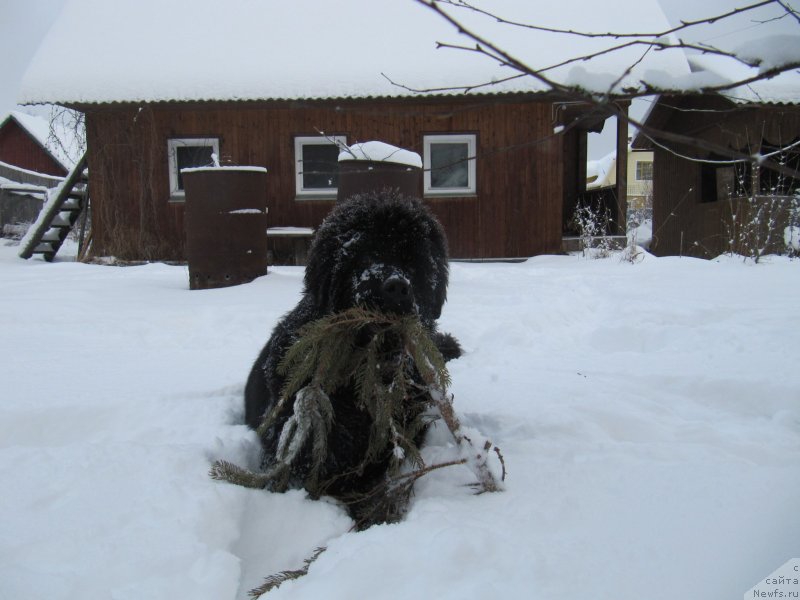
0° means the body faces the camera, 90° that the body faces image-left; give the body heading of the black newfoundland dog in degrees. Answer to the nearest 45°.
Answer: approximately 0°

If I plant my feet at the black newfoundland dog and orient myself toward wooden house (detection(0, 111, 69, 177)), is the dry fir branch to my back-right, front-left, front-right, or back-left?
back-left

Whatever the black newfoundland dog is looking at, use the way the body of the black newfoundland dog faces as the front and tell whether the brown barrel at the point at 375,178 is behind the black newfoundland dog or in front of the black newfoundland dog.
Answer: behind

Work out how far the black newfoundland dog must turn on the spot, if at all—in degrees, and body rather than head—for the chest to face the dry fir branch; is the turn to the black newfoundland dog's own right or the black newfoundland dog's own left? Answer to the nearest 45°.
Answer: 0° — it already faces it

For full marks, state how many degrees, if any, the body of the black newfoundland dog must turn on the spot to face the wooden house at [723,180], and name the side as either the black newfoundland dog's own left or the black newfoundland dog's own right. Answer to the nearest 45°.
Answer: approximately 135° to the black newfoundland dog's own left

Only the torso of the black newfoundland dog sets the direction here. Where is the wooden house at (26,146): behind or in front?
behind

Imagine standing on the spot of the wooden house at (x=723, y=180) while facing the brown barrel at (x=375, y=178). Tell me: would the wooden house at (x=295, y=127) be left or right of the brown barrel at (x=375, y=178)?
right

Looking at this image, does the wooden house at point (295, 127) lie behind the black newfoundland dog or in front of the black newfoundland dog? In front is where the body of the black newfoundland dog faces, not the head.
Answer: behind
